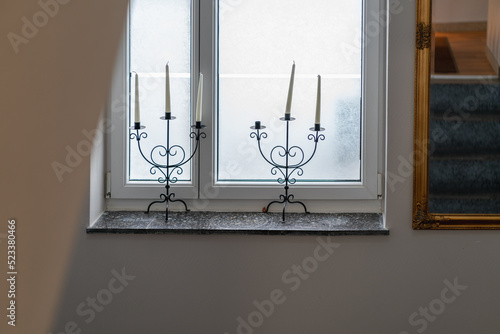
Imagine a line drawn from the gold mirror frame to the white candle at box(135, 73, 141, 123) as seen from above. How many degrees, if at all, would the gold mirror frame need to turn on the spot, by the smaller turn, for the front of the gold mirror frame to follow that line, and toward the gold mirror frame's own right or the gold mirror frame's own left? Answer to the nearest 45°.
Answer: approximately 90° to the gold mirror frame's own right

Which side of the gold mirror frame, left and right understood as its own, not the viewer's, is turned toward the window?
right

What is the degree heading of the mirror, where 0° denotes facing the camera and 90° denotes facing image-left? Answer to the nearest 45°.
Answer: approximately 0°

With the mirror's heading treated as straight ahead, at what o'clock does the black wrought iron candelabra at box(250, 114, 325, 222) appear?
The black wrought iron candelabra is roughly at 3 o'clock from the mirror.
